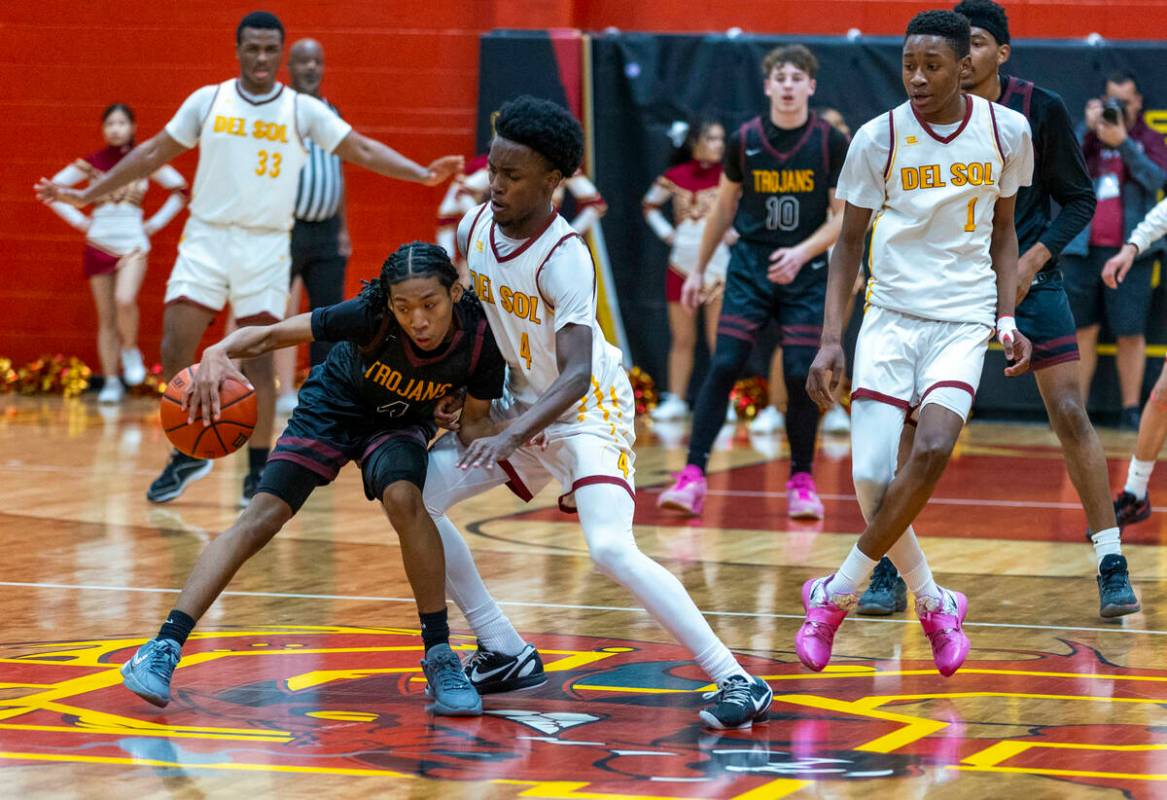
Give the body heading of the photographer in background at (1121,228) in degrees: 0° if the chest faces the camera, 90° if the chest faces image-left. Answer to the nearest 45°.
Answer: approximately 45°

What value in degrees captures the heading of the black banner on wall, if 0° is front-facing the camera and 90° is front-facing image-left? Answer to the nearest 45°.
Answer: approximately 0°

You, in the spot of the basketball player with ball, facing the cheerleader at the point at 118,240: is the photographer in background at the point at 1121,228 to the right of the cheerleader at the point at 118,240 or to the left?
right

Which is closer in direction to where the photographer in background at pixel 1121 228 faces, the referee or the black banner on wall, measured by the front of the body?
the referee

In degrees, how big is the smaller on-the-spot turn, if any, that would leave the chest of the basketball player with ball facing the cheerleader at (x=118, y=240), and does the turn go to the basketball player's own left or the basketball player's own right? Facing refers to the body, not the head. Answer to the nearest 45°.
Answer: approximately 180°

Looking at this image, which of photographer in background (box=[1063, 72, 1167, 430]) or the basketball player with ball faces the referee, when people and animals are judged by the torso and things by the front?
the photographer in background

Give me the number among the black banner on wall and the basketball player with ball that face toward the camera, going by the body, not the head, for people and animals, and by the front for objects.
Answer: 2

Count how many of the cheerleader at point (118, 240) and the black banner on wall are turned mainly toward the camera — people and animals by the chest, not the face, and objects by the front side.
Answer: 2
